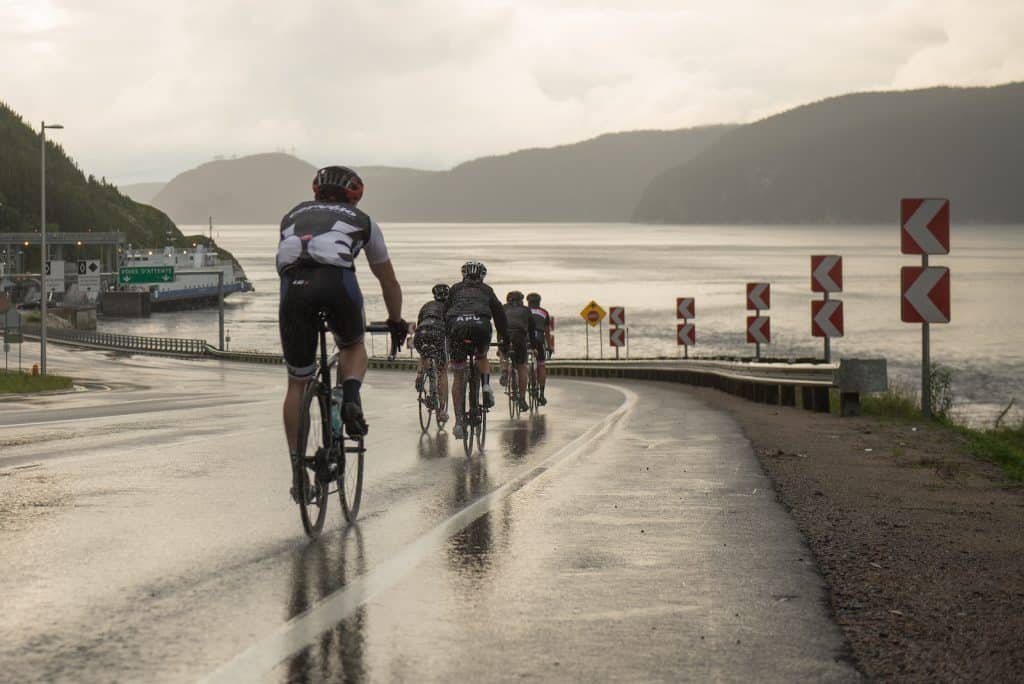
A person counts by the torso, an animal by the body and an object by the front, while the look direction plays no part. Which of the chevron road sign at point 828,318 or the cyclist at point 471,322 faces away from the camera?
the cyclist

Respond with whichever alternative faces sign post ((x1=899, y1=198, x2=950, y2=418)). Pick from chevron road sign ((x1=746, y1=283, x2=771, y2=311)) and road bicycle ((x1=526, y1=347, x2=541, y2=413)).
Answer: the chevron road sign

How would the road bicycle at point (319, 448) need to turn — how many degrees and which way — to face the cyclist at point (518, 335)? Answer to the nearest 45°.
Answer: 0° — it already faces them

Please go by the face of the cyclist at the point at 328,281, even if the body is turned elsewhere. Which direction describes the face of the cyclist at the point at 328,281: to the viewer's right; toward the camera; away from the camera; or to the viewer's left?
away from the camera

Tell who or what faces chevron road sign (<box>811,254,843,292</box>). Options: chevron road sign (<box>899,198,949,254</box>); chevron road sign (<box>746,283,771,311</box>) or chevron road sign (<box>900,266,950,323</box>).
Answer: chevron road sign (<box>746,283,771,311</box>)

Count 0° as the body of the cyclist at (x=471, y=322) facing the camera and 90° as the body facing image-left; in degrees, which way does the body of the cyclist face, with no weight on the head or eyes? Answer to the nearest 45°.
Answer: approximately 180°

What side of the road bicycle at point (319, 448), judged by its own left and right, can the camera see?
back

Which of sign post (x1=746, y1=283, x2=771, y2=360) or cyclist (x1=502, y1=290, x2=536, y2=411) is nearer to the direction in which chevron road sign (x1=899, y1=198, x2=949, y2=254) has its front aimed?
the cyclist

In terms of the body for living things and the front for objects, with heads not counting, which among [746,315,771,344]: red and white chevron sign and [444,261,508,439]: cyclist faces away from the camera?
the cyclist

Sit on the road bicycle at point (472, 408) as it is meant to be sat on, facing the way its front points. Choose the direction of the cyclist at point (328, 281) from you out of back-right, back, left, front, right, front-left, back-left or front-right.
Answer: back

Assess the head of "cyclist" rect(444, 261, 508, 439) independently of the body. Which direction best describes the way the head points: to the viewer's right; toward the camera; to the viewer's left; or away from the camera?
away from the camera
